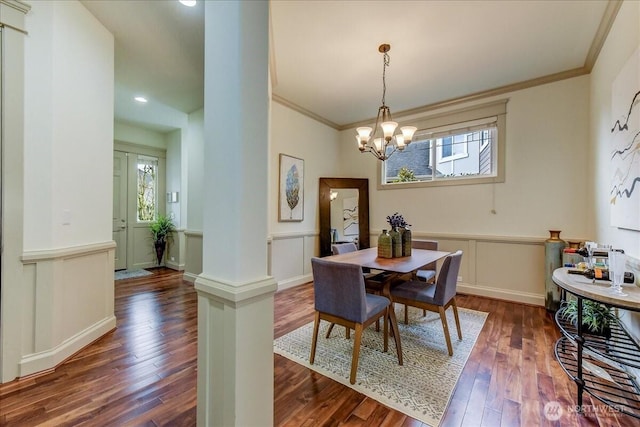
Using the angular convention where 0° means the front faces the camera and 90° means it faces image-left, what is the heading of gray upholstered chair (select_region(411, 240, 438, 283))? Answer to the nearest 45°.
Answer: approximately 45°

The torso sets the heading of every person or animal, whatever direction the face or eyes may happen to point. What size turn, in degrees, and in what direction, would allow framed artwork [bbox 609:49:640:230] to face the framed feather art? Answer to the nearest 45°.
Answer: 0° — it already faces it

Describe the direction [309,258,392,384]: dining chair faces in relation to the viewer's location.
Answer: facing away from the viewer and to the right of the viewer

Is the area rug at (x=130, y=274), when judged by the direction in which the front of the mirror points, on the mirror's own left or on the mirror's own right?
on the mirror's own right

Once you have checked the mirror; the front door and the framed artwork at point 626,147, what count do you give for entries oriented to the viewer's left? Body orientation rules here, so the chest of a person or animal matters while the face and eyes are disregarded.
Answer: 1

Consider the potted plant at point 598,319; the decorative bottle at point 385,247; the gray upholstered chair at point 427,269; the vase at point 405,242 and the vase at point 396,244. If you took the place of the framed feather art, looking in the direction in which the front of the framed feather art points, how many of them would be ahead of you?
5

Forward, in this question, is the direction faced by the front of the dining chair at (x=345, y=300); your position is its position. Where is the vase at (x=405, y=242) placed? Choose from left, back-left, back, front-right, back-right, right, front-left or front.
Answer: front

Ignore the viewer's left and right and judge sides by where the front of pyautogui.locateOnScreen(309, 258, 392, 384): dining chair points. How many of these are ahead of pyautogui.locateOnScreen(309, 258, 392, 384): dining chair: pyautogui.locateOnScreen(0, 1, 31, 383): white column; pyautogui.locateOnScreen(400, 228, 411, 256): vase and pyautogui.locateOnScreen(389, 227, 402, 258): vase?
2

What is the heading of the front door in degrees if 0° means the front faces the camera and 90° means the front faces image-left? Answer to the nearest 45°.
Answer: approximately 315°

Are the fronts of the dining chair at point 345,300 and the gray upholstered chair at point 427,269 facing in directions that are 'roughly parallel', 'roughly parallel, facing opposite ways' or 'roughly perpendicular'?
roughly parallel, facing opposite ways

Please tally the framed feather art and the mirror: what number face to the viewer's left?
0

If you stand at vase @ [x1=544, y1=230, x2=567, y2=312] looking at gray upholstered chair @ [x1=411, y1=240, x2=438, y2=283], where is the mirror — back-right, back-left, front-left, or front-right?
front-right

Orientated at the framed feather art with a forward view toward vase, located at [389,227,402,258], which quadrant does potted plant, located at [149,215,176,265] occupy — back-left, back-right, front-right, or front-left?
back-right

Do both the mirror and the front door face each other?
no

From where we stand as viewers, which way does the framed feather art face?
facing the viewer and to the right of the viewer

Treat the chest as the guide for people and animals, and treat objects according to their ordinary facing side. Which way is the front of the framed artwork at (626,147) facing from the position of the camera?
facing to the left of the viewer

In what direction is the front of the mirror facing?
toward the camera
